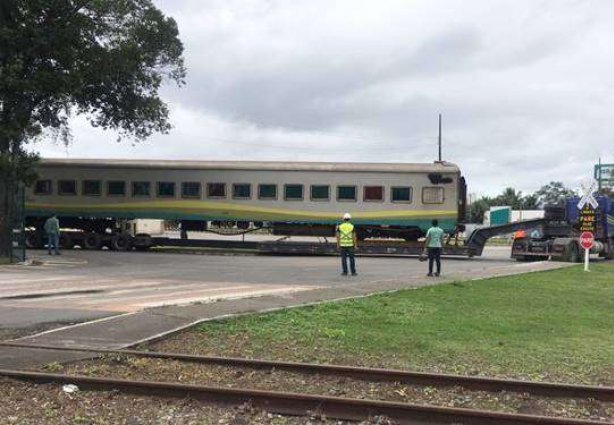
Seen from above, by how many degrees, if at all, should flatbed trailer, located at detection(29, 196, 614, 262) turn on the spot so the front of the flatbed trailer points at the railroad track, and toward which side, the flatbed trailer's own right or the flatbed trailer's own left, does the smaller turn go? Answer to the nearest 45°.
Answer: approximately 90° to the flatbed trailer's own right

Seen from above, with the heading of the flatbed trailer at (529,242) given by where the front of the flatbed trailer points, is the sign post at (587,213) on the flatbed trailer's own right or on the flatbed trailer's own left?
on the flatbed trailer's own right

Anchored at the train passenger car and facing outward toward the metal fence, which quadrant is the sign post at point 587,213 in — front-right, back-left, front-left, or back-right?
back-left

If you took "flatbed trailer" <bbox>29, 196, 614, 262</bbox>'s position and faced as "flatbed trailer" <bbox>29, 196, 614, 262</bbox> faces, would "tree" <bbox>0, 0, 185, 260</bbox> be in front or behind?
behind

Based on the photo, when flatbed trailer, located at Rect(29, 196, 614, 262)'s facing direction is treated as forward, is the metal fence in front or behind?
behind

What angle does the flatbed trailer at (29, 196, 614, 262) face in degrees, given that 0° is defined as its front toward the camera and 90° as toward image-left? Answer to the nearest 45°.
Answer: approximately 270°
